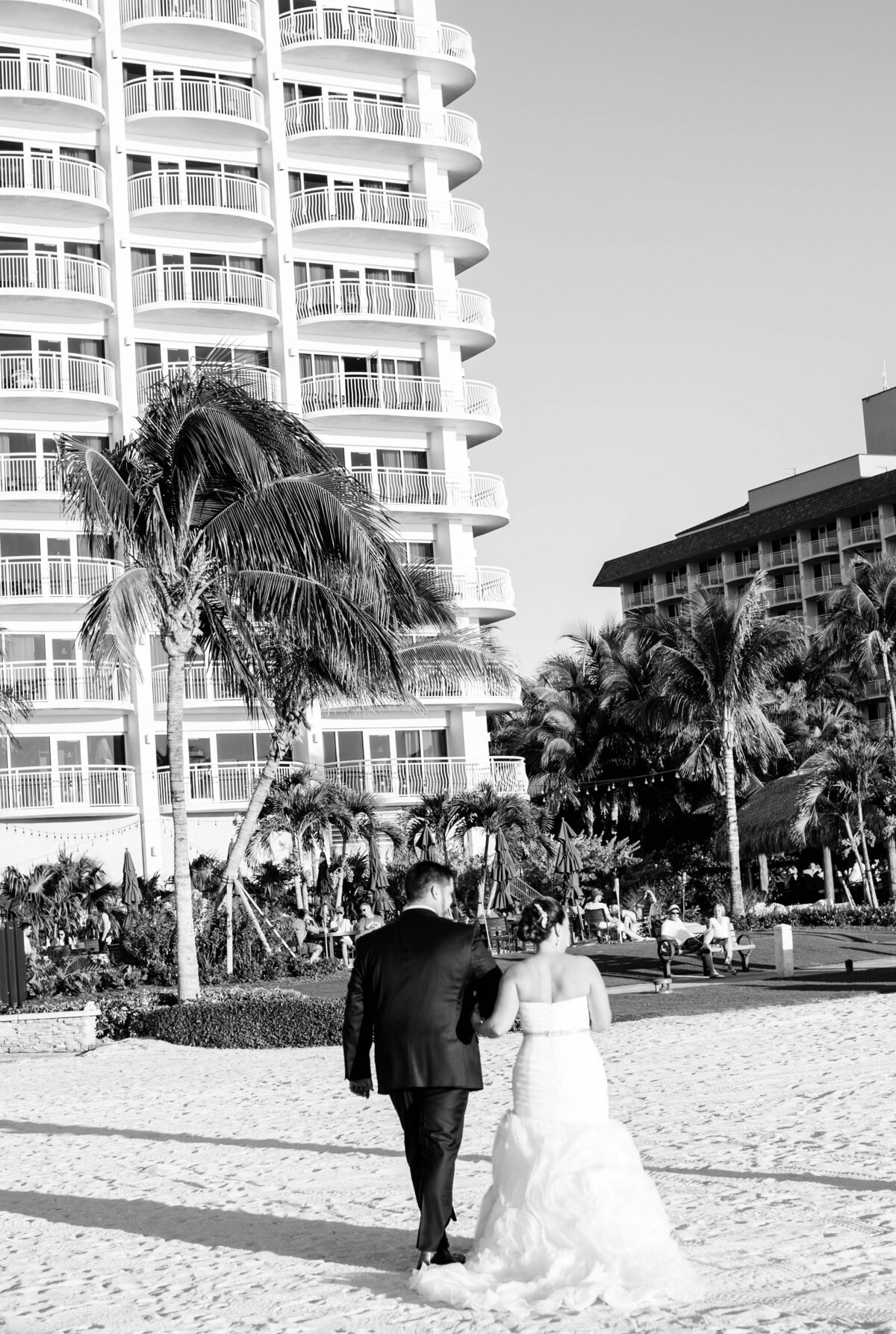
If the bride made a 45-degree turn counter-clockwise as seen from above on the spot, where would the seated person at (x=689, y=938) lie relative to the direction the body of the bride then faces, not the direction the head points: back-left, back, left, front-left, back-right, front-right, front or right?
front-right

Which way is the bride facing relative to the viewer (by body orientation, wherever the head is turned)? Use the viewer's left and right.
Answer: facing away from the viewer

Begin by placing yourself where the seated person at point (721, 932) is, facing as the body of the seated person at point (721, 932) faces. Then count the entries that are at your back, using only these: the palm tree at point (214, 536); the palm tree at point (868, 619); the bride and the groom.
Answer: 1

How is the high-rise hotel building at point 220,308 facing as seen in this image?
toward the camera

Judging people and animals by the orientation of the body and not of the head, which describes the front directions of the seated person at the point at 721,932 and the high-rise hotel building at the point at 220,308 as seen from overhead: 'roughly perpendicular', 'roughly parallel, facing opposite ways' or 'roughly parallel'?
roughly parallel

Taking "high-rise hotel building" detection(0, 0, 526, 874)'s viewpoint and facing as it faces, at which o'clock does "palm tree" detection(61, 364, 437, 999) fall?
The palm tree is roughly at 12 o'clock from the high-rise hotel building.

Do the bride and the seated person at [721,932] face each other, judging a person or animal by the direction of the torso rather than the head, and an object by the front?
yes

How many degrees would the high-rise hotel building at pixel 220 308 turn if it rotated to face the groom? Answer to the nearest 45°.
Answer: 0° — it already faces them

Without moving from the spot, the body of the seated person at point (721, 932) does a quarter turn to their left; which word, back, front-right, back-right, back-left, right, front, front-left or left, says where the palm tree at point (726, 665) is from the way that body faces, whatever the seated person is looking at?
left

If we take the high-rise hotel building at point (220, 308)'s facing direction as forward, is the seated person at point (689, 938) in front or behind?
in front

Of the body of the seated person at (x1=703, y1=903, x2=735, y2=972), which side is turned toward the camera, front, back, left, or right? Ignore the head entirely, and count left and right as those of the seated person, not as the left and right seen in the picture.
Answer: front

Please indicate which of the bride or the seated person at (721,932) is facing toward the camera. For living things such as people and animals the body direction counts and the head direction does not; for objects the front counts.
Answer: the seated person

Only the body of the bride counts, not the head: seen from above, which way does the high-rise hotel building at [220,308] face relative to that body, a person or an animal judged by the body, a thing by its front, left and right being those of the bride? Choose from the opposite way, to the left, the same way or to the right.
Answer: the opposite way

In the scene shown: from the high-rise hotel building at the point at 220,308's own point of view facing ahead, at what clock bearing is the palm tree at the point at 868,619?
The palm tree is roughly at 9 o'clock from the high-rise hotel building.

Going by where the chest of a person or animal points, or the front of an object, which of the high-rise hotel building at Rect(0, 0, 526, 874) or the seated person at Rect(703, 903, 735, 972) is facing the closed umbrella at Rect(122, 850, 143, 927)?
the high-rise hotel building

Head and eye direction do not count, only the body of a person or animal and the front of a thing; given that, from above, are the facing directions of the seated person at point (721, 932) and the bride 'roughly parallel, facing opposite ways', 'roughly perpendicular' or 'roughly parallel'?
roughly parallel, facing opposite ways

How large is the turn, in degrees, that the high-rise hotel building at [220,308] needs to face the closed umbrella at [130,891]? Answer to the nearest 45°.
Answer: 0° — it already faces it

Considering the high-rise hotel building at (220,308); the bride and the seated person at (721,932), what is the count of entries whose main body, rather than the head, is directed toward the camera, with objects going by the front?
2
